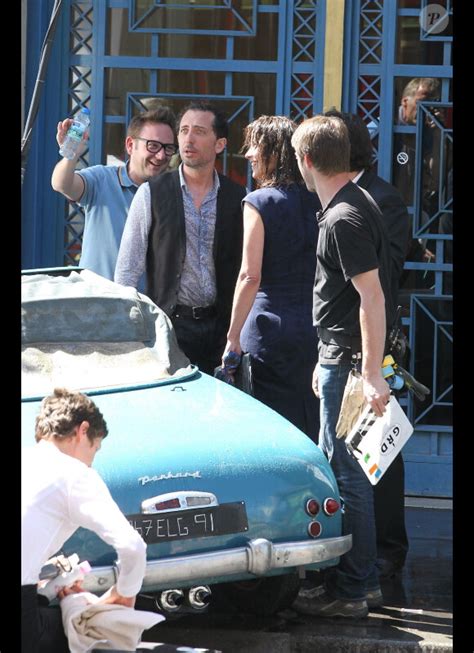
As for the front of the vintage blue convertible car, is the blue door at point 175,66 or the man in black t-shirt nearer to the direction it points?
the blue door

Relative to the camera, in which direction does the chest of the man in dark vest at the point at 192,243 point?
toward the camera

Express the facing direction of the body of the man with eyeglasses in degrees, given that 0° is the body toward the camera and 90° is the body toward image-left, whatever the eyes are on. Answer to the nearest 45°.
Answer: approximately 315°

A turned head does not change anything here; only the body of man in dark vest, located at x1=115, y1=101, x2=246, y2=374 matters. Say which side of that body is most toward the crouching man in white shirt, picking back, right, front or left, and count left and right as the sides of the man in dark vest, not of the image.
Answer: front

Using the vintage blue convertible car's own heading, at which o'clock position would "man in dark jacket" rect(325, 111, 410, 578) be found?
The man in dark jacket is roughly at 3 o'clock from the vintage blue convertible car.

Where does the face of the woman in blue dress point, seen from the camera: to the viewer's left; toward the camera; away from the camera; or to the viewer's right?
to the viewer's left

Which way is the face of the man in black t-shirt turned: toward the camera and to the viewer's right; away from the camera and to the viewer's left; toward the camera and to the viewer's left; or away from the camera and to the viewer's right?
away from the camera and to the viewer's left

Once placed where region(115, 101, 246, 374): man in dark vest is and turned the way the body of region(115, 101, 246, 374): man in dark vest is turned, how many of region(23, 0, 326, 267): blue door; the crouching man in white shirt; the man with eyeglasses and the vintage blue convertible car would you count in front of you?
2

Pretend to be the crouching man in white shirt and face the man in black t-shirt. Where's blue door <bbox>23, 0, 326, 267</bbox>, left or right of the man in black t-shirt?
left

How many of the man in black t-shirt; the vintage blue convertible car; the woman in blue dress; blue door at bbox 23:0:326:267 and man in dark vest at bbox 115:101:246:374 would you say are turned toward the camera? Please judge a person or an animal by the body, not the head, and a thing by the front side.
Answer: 2
